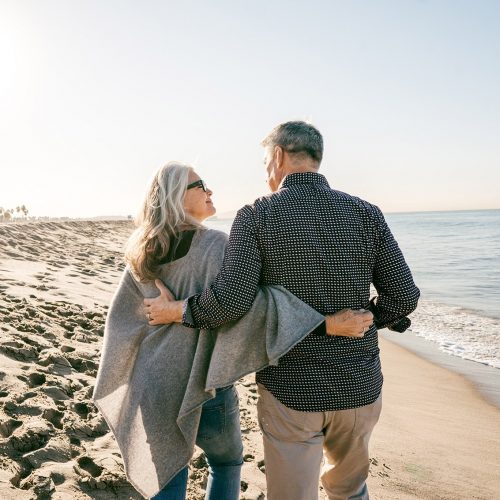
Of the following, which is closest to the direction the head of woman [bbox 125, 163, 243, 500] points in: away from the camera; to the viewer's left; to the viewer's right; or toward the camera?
to the viewer's right

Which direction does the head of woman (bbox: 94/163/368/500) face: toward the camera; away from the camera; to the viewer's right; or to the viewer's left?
to the viewer's right

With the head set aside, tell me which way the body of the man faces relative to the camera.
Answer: away from the camera

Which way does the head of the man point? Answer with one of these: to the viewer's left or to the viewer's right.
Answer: to the viewer's left
